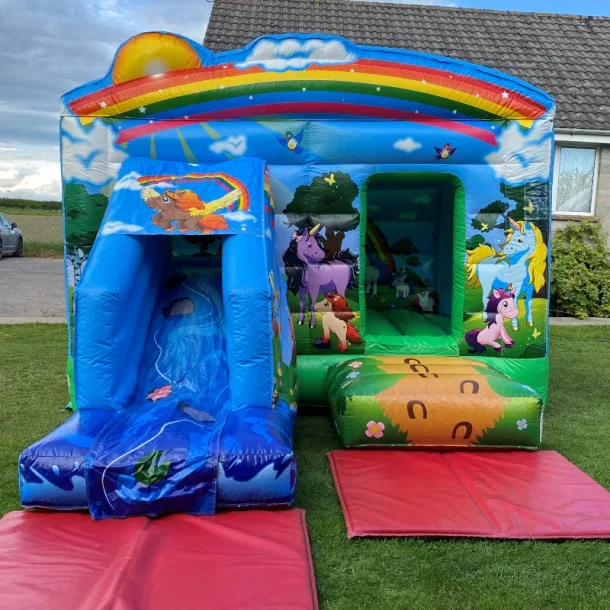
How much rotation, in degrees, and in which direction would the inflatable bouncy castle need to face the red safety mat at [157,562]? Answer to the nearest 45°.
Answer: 0° — it already faces it

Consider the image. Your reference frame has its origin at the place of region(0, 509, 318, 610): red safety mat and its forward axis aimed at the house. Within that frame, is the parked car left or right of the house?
left

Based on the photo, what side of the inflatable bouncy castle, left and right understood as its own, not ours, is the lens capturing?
front

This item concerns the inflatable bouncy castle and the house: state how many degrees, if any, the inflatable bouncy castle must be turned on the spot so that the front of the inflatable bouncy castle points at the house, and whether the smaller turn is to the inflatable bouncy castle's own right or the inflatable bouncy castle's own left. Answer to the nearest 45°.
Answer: approximately 135° to the inflatable bouncy castle's own left

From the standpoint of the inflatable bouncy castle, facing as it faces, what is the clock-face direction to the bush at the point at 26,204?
The bush is roughly at 5 o'clock from the inflatable bouncy castle.

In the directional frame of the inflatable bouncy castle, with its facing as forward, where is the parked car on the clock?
The parked car is roughly at 5 o'clock from the inflatable bouncy castle.

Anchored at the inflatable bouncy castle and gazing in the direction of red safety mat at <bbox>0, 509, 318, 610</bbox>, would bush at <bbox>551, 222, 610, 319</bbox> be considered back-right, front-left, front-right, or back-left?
back-left

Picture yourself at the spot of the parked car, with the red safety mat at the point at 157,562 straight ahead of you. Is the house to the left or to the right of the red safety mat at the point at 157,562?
left
